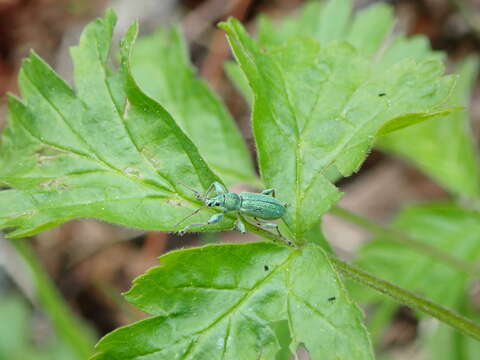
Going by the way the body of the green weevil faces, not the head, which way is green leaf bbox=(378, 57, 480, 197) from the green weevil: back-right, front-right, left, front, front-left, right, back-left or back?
back-right

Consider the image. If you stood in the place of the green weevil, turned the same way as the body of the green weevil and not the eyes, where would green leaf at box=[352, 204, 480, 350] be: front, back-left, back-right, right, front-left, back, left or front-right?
back-right

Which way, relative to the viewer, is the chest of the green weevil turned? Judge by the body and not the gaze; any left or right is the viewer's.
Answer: facing to the left of the viewer

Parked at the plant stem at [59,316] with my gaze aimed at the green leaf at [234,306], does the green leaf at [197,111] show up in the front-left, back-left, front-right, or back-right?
front-left
